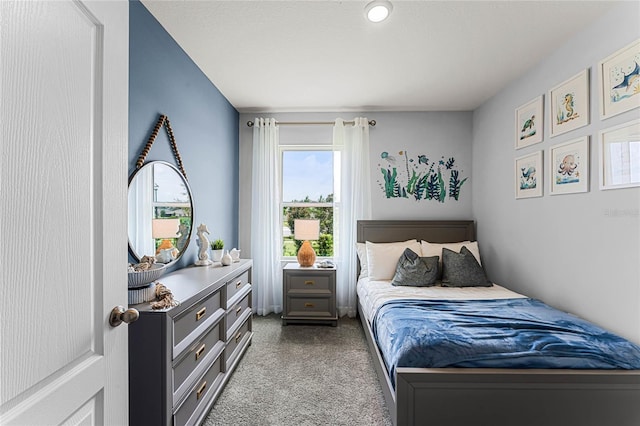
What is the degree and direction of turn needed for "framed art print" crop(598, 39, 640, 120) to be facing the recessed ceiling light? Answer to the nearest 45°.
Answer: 0° — it already faces it

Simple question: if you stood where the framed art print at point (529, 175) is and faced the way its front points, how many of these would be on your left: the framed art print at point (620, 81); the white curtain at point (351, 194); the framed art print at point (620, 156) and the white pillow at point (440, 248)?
2

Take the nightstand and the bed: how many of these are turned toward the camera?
2

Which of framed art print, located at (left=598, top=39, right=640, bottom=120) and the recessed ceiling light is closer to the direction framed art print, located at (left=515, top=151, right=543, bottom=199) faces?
the recessed ceiling light

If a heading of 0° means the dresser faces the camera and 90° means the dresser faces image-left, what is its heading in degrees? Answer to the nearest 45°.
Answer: approximately 315°

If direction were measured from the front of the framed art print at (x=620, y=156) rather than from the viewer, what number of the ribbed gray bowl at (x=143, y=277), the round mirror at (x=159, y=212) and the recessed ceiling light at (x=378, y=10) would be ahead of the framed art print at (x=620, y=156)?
3
